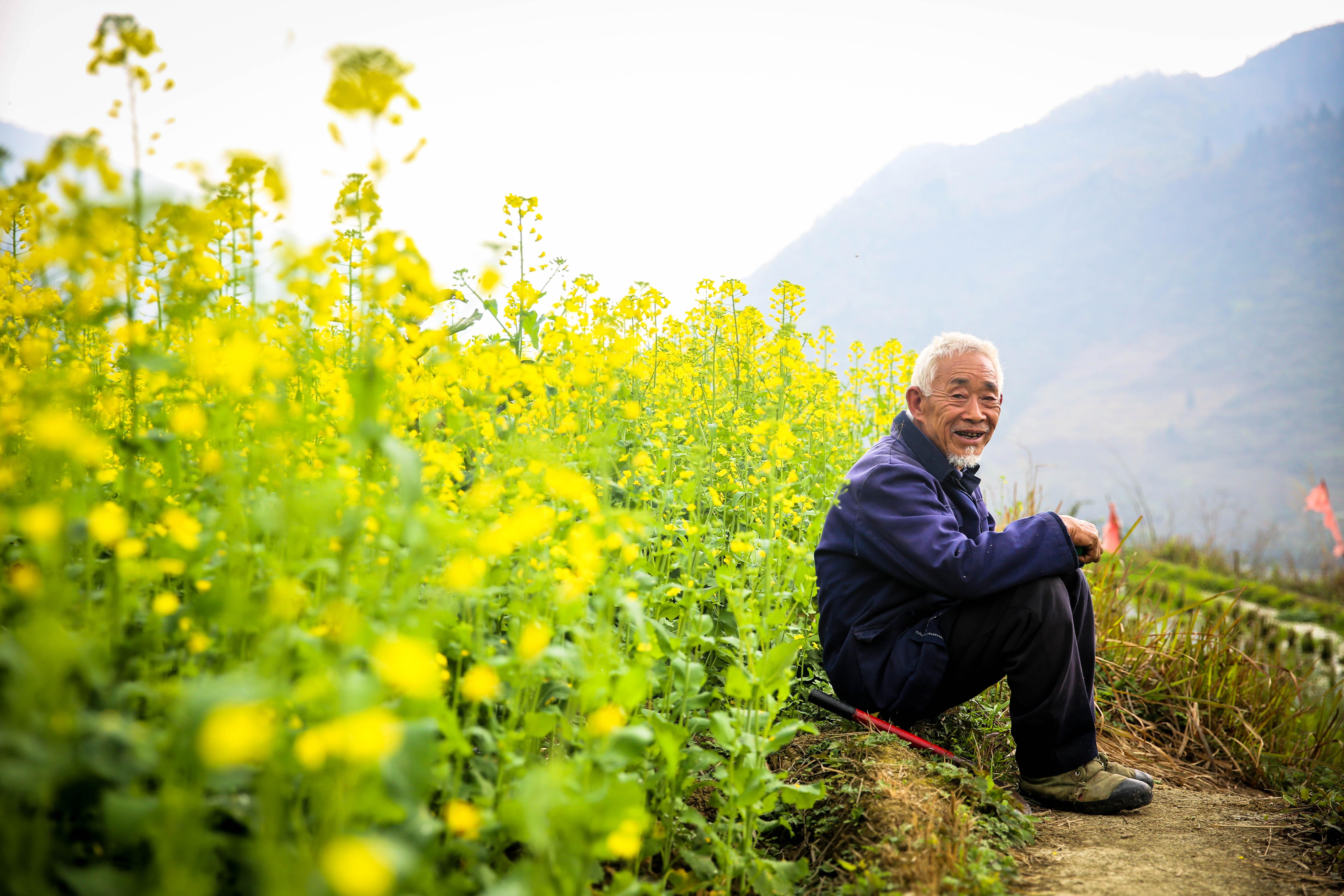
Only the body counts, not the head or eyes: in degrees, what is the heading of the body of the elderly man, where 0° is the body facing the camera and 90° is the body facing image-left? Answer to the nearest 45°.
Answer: approximately 270°
